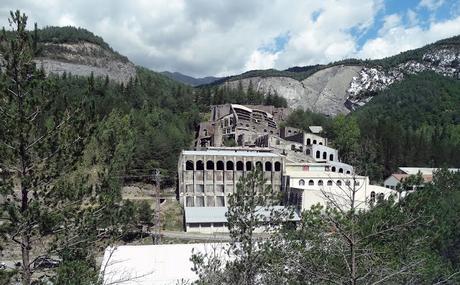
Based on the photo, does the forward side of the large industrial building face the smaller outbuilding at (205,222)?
yes

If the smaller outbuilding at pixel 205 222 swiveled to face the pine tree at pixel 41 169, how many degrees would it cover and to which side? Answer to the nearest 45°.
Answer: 0° — it already faces it

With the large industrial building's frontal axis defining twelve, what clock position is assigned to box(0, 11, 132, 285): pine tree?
The pine tree is roughly at 12 o'clock from the large industrial building.

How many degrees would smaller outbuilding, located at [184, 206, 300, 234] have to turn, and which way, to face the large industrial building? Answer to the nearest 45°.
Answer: approximately 180°

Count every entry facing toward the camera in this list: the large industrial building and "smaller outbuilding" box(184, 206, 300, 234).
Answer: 2

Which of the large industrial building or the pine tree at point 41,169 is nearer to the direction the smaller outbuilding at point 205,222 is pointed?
the pine tree
